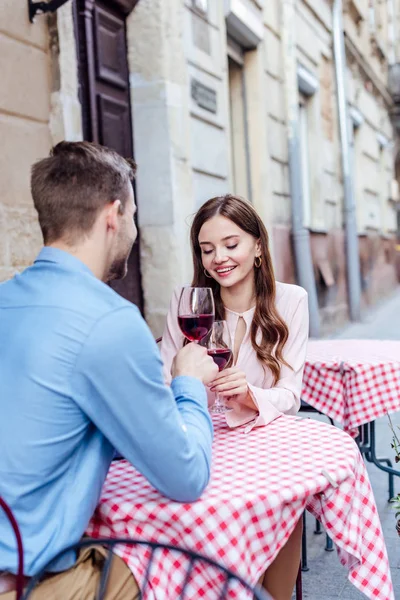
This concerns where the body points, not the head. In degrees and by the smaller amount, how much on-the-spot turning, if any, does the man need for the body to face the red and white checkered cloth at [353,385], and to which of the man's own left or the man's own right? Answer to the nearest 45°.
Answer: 0° — they already face it

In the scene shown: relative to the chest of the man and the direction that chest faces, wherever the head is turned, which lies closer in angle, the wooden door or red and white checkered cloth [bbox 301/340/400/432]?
the red and white checkered cloth

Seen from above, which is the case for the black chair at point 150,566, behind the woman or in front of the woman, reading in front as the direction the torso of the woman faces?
in front

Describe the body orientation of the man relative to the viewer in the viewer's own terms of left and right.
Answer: facing away from the viewer and to the right of the viewer

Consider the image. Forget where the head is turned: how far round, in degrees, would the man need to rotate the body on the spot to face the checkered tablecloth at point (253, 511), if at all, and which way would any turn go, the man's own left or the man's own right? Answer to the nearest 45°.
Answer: approximately 45° to the man's own right

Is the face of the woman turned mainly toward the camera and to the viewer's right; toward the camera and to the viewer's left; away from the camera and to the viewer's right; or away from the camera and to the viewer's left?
toward the camera and to the viewer's left

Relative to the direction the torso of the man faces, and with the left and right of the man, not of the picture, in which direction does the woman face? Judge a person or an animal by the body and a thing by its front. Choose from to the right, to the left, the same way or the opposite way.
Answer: the opposite way

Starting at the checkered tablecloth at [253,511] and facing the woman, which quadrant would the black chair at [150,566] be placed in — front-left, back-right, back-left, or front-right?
back-left

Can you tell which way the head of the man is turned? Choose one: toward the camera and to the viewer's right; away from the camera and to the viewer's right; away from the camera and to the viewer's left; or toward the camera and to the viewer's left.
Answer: away from the camera and to the viewer's right
